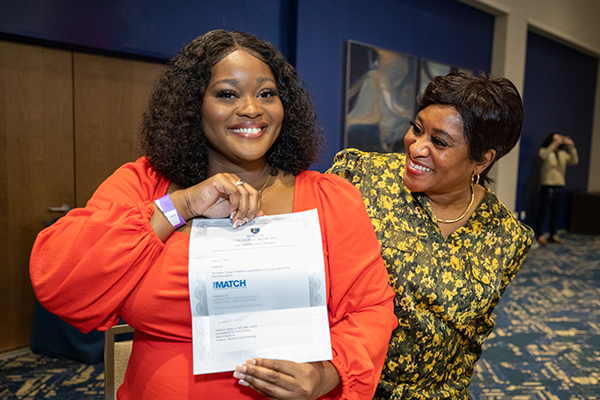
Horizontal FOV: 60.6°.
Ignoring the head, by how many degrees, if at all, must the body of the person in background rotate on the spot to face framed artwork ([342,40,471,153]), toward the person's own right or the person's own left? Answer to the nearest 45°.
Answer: approximately 90° to the person's own right
